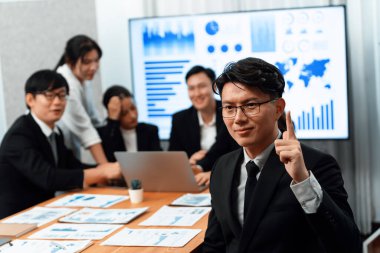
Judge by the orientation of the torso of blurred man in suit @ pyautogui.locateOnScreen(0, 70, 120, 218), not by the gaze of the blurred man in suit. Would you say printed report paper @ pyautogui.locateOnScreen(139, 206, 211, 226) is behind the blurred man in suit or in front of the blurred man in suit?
in front

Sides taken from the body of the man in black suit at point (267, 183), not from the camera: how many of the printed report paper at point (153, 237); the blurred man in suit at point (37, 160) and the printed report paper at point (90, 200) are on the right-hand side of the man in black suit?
3

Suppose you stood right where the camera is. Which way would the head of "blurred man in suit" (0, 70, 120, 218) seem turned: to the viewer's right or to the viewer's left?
to the viewer's right

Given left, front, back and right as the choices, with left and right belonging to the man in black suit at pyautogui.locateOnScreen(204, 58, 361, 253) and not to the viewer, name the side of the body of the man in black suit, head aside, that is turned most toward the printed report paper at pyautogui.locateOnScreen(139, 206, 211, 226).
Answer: right

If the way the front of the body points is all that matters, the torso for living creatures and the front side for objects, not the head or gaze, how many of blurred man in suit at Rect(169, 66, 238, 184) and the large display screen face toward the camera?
2

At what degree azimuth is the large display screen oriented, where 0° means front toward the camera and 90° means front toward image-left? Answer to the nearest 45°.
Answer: approximately 0°

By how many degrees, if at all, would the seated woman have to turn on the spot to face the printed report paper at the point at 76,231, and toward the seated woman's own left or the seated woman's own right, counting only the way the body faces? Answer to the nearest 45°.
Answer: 0° — they already face it

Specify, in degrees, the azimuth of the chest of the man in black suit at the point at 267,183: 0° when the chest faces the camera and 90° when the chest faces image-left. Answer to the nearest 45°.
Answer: approximately 45°

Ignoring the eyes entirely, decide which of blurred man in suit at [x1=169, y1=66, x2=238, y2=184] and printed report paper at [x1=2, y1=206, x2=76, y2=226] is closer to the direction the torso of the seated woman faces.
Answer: the printed report paper

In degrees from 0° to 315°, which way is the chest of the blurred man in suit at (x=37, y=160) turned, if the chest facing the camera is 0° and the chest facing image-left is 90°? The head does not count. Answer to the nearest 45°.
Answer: approximately 315°

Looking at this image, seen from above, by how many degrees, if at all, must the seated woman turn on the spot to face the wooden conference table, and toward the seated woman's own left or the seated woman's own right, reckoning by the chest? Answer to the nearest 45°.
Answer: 0° — they already face it

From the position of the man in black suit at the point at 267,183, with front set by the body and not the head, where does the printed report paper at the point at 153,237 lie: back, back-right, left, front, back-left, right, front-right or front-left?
right

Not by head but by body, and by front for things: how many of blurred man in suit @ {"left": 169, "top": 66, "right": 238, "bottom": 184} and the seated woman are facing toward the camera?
2

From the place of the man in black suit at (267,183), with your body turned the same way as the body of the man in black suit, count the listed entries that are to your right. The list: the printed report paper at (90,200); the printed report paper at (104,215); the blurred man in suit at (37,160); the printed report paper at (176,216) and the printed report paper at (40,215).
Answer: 5
